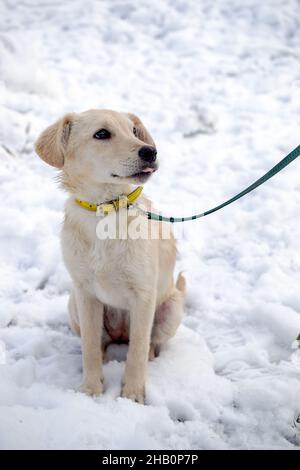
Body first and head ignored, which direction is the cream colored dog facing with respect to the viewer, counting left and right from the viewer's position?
facing the viewer
